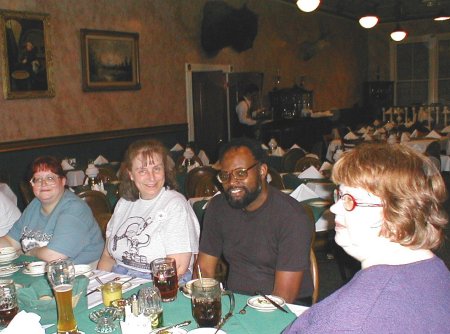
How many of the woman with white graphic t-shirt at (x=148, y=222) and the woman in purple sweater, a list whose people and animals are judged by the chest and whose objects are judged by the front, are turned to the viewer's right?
0

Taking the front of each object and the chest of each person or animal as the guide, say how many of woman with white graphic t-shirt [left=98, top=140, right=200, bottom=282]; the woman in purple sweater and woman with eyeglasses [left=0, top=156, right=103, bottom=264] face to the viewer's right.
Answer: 0

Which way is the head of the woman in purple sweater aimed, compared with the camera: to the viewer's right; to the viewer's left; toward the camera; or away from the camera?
to the viewer's left

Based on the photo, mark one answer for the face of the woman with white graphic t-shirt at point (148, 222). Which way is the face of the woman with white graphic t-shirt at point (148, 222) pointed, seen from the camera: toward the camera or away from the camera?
toward the camera

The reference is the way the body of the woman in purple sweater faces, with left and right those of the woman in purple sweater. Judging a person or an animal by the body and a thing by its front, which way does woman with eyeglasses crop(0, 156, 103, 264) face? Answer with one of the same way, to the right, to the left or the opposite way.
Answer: to the left

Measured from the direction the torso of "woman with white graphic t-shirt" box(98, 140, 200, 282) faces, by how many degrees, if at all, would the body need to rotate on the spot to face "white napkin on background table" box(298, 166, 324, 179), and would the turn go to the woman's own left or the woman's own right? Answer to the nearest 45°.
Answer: approximately 180°

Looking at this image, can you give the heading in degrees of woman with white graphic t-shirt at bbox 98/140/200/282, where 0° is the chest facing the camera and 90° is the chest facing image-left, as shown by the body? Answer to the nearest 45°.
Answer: approximately 45°

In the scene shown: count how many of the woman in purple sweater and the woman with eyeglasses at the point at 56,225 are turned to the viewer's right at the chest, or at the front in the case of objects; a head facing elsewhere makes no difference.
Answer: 0

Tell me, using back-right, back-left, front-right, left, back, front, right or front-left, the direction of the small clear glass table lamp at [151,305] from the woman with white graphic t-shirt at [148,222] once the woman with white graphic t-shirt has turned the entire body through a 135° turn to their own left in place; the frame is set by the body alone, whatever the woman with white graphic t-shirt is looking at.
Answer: right

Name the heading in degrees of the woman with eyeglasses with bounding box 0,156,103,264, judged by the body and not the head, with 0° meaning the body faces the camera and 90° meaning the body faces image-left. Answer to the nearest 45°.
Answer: approximately 45°

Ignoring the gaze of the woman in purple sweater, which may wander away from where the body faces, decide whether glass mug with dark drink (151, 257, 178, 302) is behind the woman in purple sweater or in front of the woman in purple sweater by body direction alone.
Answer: in front

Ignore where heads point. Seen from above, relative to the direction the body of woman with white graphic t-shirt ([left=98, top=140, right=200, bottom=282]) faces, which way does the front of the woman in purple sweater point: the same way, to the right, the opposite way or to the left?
to the right

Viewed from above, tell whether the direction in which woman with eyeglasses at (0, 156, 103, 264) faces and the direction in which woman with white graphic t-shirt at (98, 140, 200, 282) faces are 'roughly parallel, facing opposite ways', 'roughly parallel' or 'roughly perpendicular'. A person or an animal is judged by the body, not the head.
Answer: roughly parallel

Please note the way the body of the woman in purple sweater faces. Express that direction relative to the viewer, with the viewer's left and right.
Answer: facing to the left of the viewer

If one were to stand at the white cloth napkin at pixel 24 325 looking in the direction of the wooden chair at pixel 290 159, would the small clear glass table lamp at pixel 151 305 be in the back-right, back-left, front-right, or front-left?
front-right

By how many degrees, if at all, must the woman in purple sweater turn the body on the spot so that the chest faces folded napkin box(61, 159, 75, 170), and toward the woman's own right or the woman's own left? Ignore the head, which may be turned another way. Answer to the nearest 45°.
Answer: approximately 45° to the woman's own right
